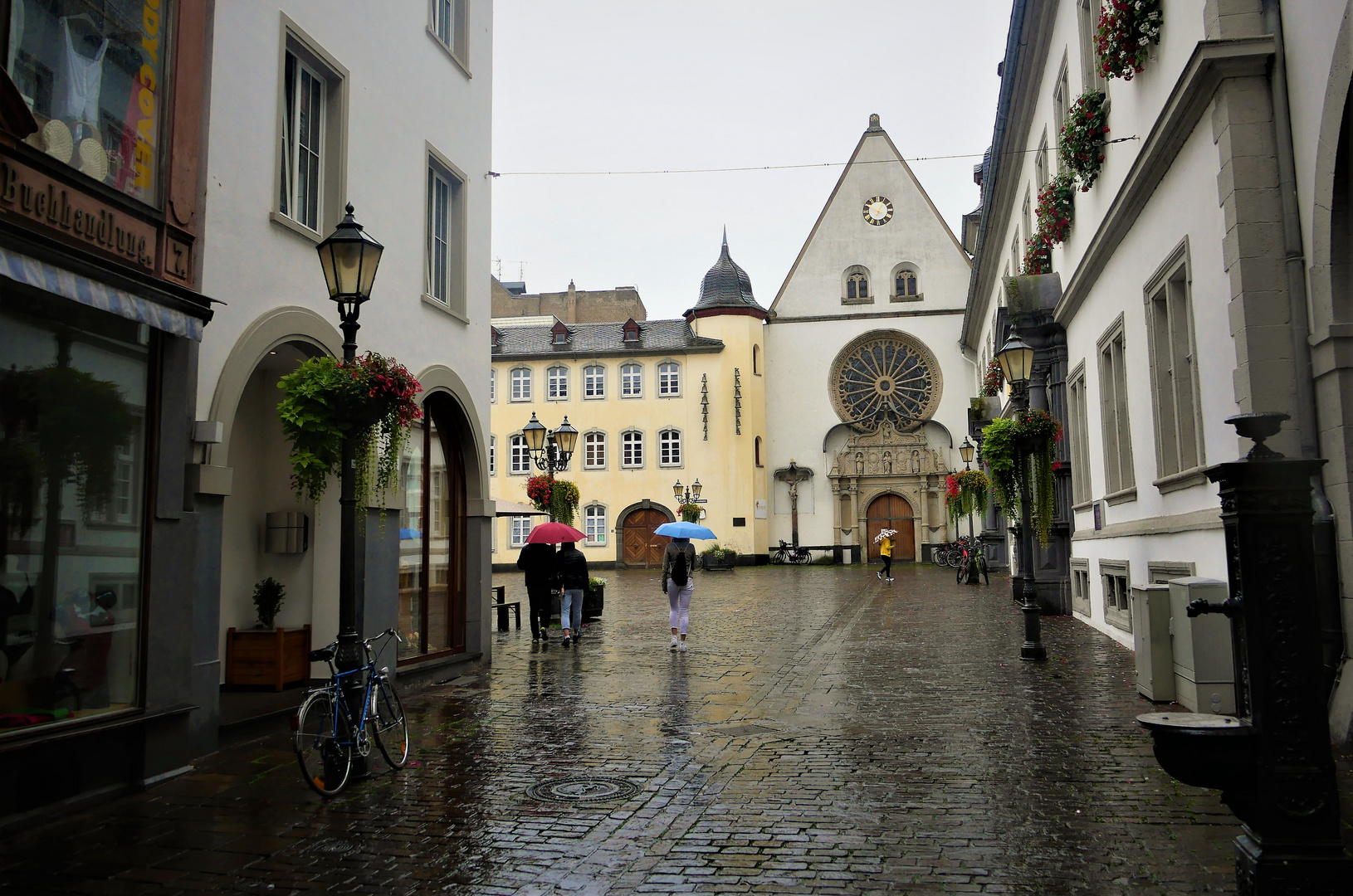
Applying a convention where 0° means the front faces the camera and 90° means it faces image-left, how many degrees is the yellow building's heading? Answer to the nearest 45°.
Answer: approximately 0°

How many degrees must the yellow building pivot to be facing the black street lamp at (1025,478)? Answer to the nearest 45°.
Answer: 0° — it already faces it

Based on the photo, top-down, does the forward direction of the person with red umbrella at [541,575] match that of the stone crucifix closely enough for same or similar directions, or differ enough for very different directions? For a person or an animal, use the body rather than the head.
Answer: very different directions

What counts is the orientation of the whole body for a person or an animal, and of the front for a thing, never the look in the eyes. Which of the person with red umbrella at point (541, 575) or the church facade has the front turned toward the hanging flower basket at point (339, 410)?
the church facade

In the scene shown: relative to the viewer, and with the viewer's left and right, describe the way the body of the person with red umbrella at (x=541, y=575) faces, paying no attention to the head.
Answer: facing away from the viewer

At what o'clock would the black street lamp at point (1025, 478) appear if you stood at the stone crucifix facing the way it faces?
The black street lamp is roughly at 12 o'clock from the stone crucifix.

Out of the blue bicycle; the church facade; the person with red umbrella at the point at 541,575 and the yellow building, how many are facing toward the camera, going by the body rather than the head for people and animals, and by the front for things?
2
